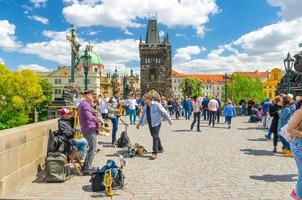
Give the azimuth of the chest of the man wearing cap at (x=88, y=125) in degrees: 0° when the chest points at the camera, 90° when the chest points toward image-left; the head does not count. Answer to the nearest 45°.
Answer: approximately 270°

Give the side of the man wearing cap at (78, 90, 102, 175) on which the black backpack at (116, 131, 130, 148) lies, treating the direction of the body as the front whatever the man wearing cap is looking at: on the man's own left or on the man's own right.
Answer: on the man's own left

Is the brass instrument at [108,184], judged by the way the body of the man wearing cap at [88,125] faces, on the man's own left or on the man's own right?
on the man's own right
